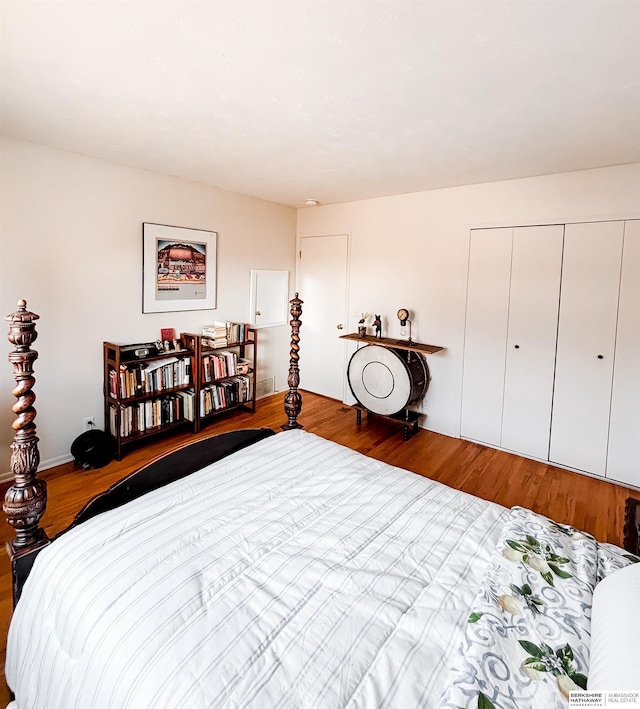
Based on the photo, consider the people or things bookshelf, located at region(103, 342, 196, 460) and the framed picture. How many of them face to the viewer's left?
0

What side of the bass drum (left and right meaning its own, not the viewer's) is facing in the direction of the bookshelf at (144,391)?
front

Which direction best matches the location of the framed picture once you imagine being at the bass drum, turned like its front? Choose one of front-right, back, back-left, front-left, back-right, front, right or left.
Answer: front-right

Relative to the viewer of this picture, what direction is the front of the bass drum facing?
facing the viewer and to the left of the viewer

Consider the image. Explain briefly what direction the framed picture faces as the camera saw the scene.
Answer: facing the viewer and to the right of the viewer

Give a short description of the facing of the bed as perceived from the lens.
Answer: facing away from the viewer and to the left of the viewer

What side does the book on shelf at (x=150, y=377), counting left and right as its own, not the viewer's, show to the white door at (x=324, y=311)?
left

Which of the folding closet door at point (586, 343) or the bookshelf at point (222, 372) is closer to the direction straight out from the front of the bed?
the bookshelf

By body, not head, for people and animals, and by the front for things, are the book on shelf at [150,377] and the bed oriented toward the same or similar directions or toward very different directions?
very different directions

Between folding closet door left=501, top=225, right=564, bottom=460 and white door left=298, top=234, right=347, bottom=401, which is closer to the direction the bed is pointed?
the white door

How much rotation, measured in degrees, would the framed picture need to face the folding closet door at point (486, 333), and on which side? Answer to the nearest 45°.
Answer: approximately 45° to its left

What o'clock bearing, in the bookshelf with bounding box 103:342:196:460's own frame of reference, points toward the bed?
The bed is roughly at 1 o'clock from the bookshelf.

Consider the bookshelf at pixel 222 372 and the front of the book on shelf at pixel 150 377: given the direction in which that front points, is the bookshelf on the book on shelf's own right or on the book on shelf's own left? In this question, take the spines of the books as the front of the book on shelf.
on the book on shelf's own left
